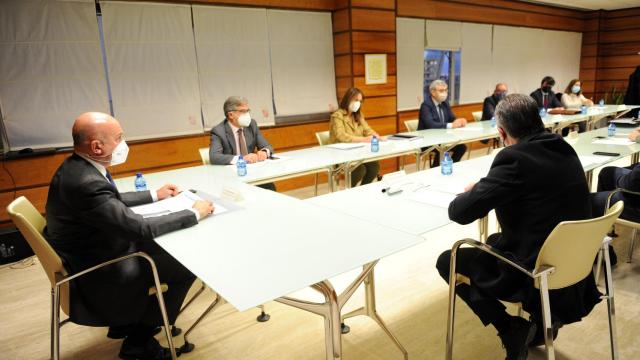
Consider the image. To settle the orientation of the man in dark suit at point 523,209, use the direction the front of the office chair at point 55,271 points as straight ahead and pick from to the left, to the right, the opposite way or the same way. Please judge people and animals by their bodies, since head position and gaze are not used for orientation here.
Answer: to the left

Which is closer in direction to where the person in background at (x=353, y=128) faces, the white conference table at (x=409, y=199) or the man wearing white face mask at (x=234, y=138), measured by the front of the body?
the white conference table

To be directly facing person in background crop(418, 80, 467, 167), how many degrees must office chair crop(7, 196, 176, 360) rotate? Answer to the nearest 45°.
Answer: approximately 45° to its left

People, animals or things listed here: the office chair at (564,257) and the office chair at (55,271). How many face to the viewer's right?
1

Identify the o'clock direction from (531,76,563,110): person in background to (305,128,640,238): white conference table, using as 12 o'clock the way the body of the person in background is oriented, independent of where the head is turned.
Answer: The white conference table is roughly at 12 o'clock from the person in background.

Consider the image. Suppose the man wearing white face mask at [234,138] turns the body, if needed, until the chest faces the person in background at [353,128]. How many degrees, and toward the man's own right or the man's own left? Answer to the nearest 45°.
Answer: approximately 90° to the man's own left

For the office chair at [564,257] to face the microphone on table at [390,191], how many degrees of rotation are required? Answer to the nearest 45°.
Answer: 0° — it already faces it

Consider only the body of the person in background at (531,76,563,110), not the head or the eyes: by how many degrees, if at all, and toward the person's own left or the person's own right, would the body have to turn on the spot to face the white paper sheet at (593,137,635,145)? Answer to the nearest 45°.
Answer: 0° — they already face it

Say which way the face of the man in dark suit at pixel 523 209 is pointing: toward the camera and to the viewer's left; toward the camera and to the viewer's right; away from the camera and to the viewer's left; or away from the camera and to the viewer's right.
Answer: away from the camera and to the viewer's left

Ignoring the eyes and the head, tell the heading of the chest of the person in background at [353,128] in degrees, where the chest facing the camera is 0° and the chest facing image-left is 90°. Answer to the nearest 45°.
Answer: approximately 315°

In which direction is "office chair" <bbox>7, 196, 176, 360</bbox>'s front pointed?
to the viewer's right

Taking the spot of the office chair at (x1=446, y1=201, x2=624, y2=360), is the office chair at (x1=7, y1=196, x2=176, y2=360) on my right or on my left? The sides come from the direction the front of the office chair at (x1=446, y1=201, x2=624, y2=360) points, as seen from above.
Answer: on my left

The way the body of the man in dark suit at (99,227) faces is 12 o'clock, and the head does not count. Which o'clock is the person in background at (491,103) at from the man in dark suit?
The person in background is roughly at 11 o'clock from the man in dark suit.
